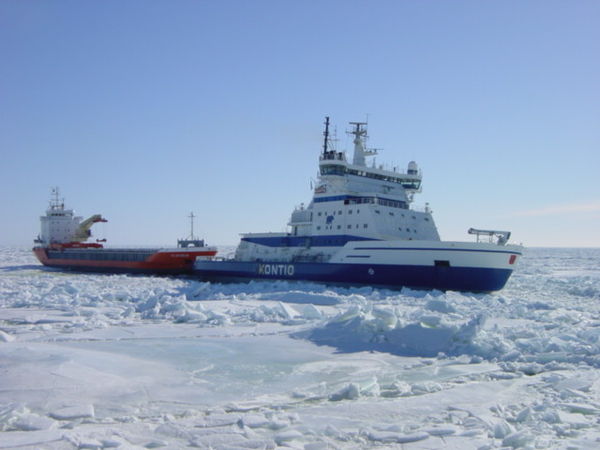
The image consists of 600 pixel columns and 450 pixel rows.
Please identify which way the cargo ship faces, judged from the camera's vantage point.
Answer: facing the viewer and to the right of the viewer
